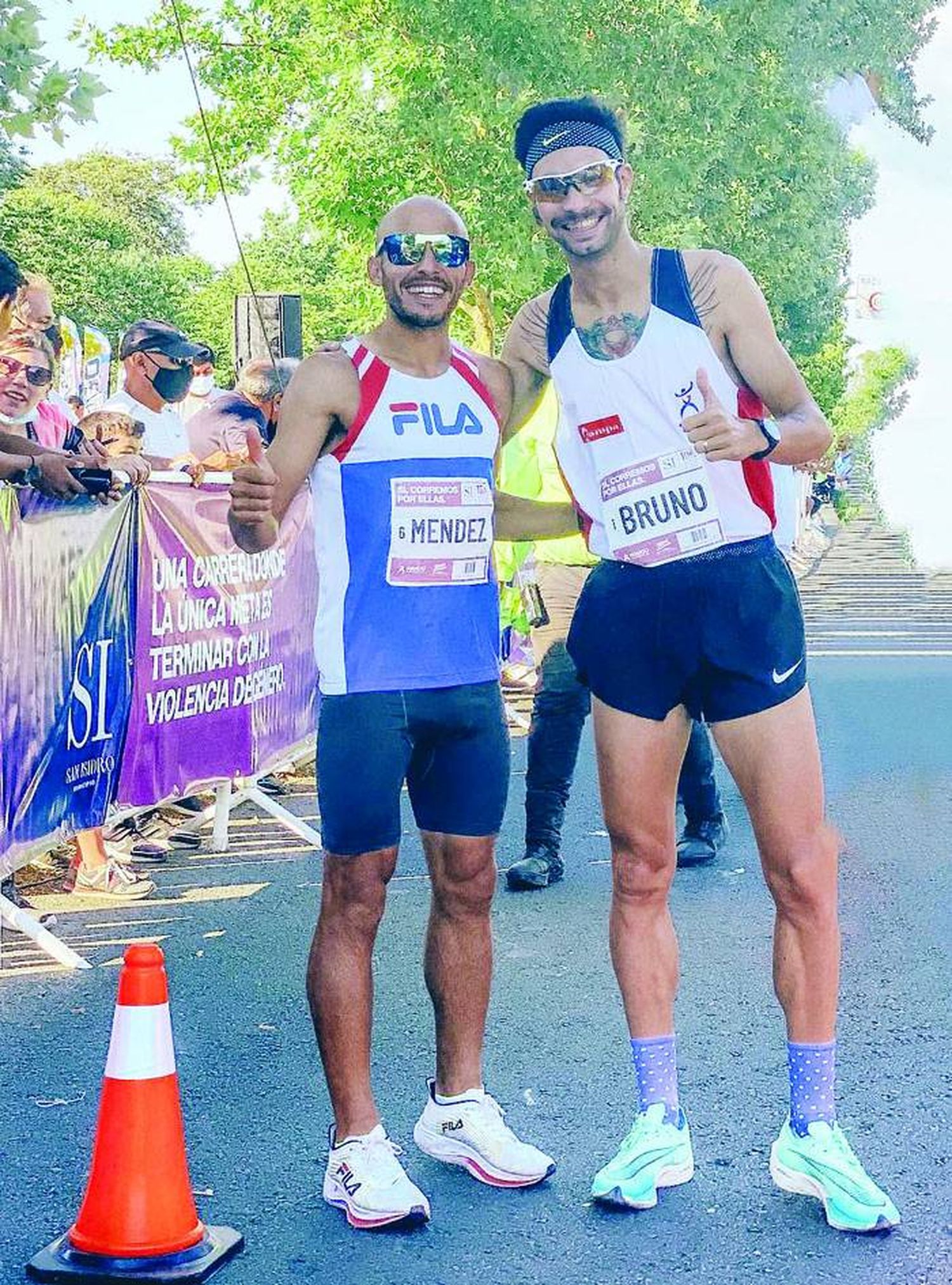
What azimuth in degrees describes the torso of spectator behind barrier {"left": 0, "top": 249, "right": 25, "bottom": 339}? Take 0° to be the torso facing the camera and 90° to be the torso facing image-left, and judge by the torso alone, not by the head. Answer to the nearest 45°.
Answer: approximately 315°

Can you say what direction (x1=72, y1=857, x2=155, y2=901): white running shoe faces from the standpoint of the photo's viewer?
facing to the right of the viewer

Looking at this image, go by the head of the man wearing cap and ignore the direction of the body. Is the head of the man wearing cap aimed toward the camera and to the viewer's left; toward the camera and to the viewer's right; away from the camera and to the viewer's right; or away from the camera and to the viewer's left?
toward the camera and to the viewer's right

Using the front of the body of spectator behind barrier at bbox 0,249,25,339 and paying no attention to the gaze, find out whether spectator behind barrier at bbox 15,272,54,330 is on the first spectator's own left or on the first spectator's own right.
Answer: on the first spectator's own left

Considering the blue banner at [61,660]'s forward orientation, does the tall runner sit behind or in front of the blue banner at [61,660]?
in front

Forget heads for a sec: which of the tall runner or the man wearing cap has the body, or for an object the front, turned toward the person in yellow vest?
the man wearing cap

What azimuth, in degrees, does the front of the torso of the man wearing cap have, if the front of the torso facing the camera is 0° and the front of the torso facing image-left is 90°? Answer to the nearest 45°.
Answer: approximately 315°

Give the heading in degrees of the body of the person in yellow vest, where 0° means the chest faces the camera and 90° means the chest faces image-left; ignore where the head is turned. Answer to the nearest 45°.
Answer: approximately 45°

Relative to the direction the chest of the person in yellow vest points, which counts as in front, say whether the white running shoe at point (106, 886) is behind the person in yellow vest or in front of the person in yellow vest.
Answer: in front

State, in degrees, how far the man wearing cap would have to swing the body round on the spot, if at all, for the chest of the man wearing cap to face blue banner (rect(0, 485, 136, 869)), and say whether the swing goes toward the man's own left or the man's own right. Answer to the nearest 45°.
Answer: approximately 45° to the man's own right

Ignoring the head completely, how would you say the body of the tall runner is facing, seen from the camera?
toward the camera
